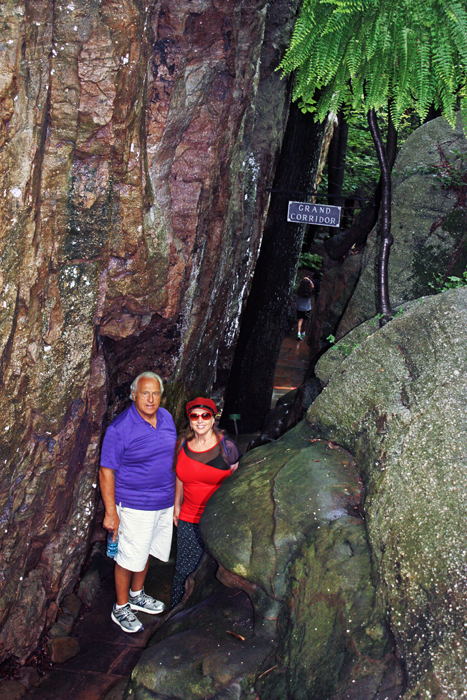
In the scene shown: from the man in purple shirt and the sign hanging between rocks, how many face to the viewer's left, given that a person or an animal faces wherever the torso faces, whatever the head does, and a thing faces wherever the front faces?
0

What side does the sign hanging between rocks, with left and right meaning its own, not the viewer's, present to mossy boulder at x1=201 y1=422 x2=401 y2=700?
front

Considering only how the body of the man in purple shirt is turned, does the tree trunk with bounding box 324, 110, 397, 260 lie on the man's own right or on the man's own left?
on the man's own left

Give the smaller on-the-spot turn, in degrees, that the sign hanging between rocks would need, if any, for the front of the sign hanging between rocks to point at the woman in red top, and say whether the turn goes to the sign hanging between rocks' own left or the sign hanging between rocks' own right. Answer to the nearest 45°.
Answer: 0° — it already faces them

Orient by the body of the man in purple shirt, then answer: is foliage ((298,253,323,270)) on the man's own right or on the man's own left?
on the man's own left

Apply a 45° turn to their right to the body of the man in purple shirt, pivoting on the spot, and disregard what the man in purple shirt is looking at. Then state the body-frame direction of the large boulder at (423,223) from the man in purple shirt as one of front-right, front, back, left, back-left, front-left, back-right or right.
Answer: back-left

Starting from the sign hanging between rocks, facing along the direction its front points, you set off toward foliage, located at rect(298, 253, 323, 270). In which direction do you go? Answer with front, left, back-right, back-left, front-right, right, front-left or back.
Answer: back

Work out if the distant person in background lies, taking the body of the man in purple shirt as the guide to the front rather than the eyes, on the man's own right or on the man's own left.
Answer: on the man's own left

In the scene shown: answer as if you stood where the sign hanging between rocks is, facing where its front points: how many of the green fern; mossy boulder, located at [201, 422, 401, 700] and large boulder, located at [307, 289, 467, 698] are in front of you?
3

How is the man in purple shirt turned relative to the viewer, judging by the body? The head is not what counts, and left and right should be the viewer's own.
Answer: facing the viewer and to the right of the viewer

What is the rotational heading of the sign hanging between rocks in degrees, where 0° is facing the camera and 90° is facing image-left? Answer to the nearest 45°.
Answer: approximately 0°

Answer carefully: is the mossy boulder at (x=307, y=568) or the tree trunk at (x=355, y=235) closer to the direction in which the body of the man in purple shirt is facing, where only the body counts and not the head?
the mossy boulder
